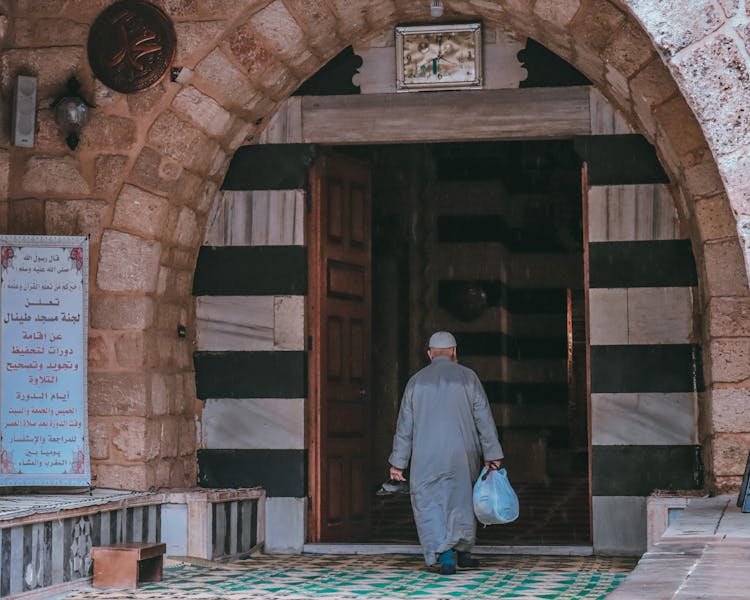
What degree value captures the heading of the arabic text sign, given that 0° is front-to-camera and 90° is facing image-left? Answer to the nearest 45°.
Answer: approximately 0°

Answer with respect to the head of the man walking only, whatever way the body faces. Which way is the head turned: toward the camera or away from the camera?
away from the camera

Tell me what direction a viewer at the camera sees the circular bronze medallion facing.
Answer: facing the viewer

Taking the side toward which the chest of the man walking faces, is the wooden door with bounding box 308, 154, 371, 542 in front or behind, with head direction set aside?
in front

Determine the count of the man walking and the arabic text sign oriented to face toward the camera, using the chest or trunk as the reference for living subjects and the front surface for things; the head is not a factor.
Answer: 1

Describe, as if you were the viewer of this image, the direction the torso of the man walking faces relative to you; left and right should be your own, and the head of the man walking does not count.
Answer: facing away from the viewer

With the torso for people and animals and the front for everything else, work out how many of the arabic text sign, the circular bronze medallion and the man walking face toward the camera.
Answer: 2

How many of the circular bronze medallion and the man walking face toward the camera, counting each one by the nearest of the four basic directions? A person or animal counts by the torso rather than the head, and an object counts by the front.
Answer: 1

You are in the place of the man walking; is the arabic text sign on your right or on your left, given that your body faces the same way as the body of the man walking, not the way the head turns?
on your left

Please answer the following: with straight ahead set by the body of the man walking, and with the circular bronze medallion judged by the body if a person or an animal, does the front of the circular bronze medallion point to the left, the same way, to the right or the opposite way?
the opposite way

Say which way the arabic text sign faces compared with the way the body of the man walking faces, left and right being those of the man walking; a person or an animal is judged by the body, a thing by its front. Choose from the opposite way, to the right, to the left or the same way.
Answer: the opposite way

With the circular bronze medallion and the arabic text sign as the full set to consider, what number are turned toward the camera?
2
